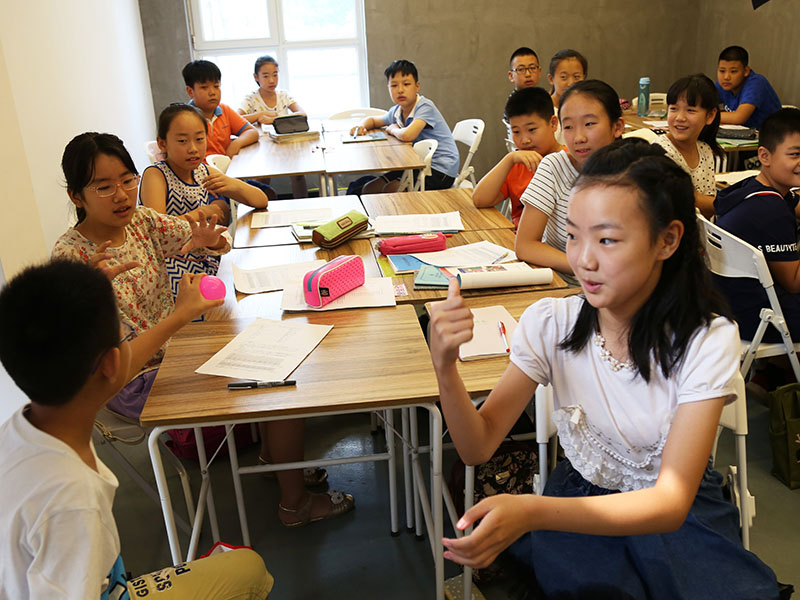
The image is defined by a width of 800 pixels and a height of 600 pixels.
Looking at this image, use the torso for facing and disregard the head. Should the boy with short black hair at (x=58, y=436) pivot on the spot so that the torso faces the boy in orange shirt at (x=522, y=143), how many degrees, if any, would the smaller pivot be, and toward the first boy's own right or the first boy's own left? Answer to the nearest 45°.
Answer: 0° — they already face them

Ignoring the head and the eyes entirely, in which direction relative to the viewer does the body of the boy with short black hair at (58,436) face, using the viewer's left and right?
facing away from the viewer and to the right of the viewer

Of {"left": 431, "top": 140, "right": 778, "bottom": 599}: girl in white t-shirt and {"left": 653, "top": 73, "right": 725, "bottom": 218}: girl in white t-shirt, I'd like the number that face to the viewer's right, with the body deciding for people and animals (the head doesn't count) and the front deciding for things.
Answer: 0

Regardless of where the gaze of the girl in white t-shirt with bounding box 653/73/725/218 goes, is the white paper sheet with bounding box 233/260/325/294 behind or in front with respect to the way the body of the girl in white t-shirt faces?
in front

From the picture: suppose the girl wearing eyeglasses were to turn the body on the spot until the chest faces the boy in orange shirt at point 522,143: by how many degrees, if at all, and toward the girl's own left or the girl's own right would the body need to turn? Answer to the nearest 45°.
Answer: approximately 45° to the girl's own left

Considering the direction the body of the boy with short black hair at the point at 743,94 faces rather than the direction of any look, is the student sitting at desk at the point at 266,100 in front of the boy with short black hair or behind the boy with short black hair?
in front

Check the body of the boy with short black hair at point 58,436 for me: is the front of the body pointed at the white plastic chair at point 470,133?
yes

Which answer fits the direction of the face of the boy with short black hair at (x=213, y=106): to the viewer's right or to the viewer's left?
to the viewer's right

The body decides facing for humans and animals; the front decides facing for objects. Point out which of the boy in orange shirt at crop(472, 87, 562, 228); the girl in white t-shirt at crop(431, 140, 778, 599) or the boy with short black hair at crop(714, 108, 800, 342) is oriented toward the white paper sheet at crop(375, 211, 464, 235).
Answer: the boy in orange shirt

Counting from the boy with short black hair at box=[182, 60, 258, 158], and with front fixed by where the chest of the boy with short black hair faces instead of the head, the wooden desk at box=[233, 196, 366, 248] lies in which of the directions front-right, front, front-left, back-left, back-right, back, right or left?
front-right

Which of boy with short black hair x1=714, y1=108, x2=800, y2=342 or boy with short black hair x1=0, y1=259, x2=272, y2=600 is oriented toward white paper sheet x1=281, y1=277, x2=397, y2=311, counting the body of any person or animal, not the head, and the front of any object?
boy with short black hair x1=0, y1=259, x2=272, y2=600

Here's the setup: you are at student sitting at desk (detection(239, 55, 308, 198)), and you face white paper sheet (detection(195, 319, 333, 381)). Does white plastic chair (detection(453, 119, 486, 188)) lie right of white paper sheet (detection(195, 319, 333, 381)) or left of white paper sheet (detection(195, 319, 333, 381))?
left

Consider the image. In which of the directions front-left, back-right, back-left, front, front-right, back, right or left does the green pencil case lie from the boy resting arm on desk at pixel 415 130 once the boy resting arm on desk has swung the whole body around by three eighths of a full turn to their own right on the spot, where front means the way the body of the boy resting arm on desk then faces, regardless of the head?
back

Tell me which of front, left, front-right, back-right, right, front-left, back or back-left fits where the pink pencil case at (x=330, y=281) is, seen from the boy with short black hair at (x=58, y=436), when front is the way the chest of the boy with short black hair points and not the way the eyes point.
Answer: front
